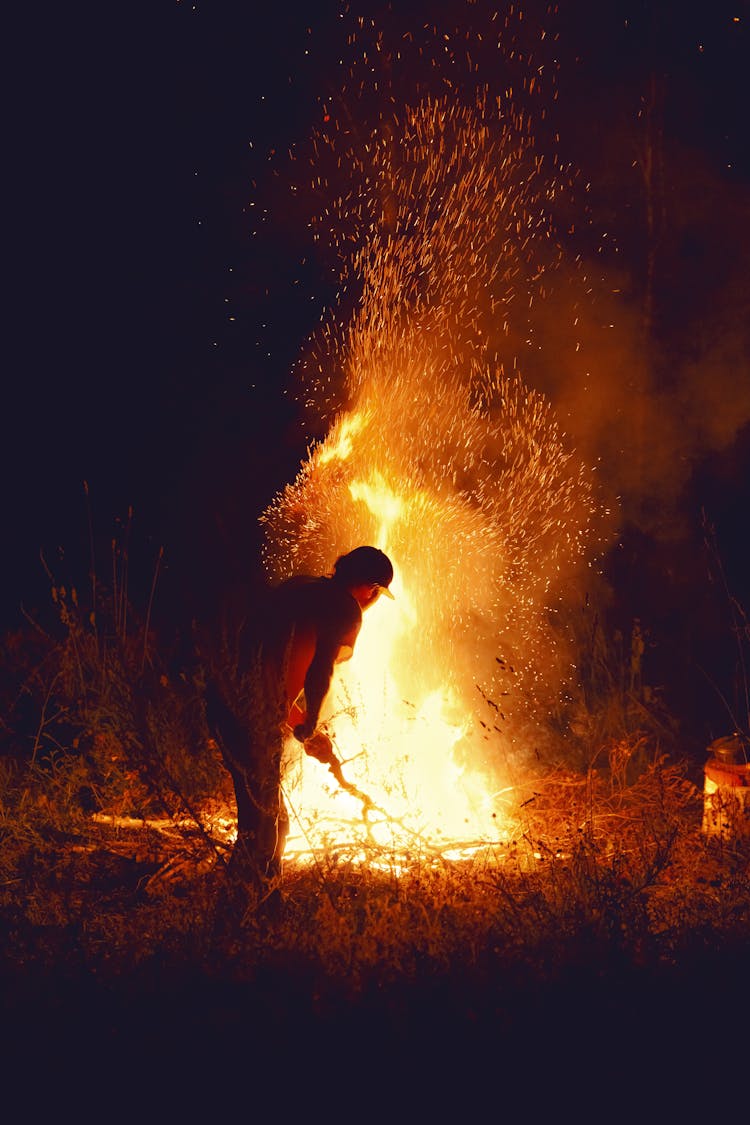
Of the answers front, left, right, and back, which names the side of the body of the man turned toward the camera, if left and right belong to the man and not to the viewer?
right

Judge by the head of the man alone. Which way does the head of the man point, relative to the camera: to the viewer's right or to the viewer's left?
to the viewer's right
